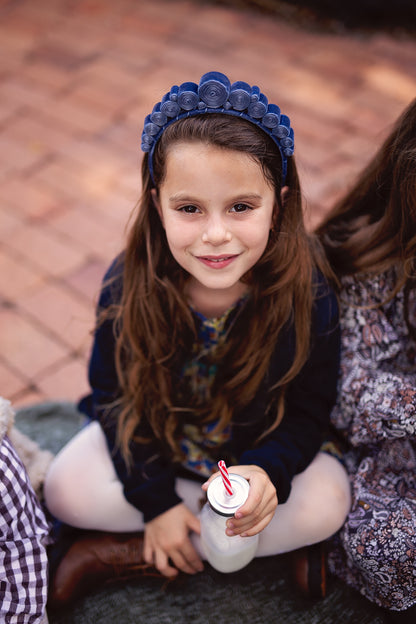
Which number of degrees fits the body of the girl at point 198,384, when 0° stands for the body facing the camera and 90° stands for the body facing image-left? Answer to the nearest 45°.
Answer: approximately 0°
